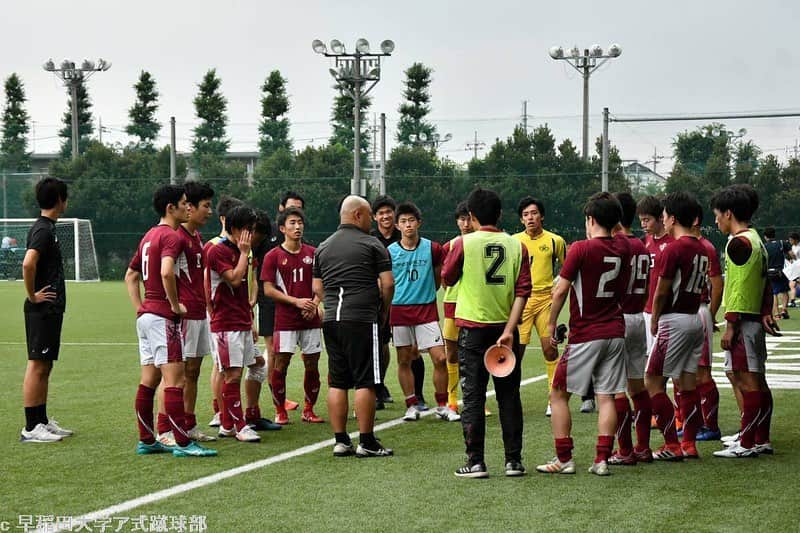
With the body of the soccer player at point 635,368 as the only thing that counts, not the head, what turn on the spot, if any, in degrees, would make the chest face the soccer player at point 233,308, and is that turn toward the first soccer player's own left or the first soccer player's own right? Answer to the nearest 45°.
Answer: approximately 45° to the first soccer player's own left

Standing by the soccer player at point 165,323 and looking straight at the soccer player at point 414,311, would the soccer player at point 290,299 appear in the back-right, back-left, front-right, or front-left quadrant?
front-left

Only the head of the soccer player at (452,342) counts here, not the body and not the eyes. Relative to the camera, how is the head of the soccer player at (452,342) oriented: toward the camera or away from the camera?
toward the camera

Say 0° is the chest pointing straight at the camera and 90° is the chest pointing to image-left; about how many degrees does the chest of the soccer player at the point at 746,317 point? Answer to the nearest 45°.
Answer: approximately 90°

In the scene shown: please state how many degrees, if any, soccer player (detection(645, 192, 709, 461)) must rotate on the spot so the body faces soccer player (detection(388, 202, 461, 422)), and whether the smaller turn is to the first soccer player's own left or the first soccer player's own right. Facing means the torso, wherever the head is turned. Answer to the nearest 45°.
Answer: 0° — they already face them

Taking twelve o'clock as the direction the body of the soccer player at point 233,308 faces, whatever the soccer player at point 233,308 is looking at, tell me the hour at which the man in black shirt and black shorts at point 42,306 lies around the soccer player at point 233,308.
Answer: the man in black shirt and black shorts at point 42,306 is roughly at 5 o'clock from the soccer player at point 233,308.

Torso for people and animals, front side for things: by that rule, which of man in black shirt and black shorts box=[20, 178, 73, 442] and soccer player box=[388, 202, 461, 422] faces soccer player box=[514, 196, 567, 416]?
man in black shirt and black shorts box=[20, 178, 73, 442]

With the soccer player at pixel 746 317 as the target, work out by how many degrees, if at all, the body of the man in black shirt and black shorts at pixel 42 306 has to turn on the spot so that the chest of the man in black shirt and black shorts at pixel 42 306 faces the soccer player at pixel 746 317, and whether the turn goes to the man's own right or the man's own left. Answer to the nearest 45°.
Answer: approximately 45° to the man's own right

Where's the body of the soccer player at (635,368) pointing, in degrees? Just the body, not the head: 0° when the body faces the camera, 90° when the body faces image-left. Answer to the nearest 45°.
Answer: approximately 135°

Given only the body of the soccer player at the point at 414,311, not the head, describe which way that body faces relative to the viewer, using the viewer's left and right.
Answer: facing the viewer

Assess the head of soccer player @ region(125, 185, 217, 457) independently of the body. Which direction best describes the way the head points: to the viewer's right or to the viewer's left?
to the viewer's right

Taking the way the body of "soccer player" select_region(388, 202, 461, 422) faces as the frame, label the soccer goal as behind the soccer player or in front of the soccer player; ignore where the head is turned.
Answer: behind

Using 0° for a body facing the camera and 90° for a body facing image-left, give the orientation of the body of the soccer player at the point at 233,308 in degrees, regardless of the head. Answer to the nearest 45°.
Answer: approximately 315°

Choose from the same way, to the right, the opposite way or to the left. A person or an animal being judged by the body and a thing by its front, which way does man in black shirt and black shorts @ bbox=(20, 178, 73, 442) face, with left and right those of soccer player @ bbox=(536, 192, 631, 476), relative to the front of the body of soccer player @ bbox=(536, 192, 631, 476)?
to the right

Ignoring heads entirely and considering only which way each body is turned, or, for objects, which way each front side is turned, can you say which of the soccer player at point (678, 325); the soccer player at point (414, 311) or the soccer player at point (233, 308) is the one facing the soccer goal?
the soccer player at point (678, 325)

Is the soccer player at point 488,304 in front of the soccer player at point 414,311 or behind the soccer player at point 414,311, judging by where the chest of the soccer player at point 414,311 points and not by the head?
in front

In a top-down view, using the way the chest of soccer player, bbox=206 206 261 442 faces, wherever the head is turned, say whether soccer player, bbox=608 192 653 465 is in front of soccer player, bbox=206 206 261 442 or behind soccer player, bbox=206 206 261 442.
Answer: in front
